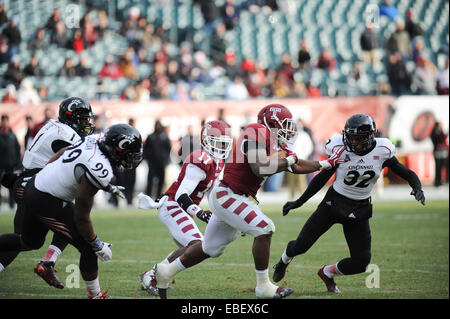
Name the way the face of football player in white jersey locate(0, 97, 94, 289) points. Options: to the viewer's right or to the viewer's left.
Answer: to the viewer's right

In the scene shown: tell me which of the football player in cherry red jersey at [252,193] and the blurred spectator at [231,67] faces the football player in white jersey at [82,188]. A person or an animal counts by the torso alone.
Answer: the blurred spectator

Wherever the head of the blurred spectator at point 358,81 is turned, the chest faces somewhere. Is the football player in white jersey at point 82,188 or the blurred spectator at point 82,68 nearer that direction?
the football player in white jersey

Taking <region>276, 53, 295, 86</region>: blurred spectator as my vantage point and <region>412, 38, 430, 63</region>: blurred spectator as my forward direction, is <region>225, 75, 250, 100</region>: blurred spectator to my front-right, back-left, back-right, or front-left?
back-right

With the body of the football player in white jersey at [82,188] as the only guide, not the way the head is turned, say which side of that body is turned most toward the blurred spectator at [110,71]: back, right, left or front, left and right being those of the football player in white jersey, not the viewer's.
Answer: left

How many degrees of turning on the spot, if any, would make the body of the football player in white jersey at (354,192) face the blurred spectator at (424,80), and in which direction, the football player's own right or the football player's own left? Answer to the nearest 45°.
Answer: approximately 180°

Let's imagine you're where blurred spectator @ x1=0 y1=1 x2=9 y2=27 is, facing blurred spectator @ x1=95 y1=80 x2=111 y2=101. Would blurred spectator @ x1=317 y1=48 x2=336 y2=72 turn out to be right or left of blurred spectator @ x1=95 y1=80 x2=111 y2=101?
left

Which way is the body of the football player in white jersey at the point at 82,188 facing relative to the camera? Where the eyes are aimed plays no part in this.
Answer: to the viewer's right

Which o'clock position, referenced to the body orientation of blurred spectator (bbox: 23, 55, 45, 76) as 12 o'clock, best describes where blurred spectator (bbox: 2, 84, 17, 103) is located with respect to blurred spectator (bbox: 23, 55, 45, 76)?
blurred spectator (bbox: 2, 84, 17, 103) is roughly at 1 o'clock from blurred spectator (bbox: 23, 55, 45, 76).

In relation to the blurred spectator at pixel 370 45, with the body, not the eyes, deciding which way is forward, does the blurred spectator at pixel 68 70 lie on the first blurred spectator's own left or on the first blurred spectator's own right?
on the first blurred spectator's own right

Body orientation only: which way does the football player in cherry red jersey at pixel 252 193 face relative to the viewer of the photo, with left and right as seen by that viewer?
facing to the right of the viewer

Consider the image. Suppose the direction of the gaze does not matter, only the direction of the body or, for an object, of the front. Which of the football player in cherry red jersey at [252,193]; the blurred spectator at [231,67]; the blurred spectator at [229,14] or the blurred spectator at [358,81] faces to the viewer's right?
the football player in cherry red jersey

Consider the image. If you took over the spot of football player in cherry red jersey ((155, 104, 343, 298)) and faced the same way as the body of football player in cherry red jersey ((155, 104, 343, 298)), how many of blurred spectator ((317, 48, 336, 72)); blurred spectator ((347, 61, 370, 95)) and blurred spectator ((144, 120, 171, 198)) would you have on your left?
3

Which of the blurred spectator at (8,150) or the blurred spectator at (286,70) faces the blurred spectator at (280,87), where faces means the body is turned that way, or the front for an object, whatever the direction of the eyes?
the blurred spectator at (286,70)

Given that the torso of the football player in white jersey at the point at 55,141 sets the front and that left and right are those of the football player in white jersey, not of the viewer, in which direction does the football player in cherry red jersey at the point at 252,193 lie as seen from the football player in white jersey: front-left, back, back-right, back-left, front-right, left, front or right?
front-right
